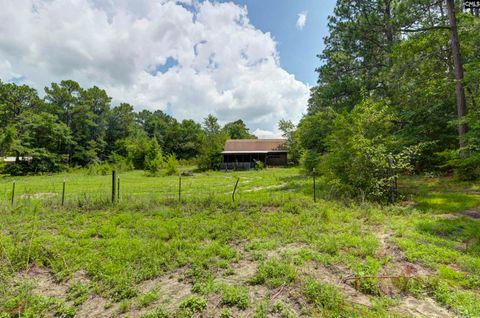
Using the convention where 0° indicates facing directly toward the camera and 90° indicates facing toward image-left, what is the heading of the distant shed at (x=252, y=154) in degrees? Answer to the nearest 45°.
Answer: approximately 0°

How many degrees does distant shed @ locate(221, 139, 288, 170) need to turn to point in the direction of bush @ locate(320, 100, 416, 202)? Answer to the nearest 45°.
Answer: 0° — it already faces it

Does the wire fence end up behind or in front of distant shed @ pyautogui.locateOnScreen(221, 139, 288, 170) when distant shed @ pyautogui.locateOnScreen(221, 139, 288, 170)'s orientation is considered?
in front

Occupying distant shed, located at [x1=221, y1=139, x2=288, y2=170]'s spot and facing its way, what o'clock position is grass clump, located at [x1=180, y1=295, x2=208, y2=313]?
The grass clump is roughly at 12 o'clock from the distant shed.

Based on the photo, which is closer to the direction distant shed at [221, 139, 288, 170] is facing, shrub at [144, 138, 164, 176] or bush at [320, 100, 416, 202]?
the bush

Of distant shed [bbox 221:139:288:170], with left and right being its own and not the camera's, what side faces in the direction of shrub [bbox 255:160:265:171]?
front

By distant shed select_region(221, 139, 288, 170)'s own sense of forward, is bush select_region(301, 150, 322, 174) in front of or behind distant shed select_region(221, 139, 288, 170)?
in front
